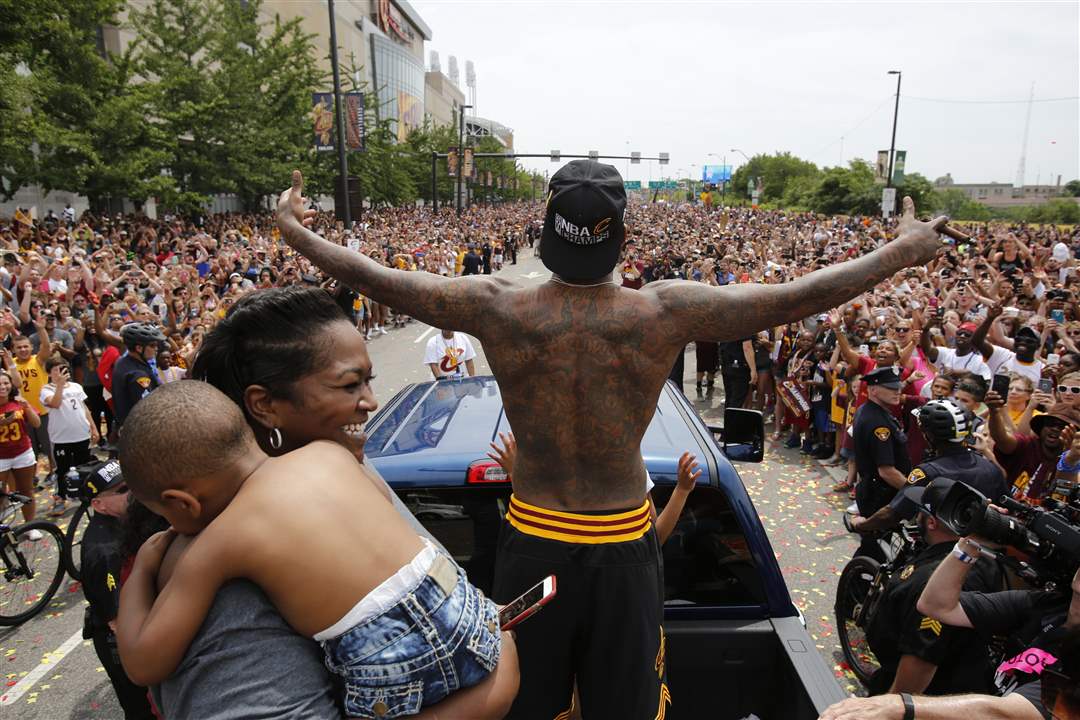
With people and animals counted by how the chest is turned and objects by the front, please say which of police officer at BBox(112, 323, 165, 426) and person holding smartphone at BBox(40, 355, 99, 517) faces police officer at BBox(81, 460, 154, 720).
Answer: the person holding smartphone

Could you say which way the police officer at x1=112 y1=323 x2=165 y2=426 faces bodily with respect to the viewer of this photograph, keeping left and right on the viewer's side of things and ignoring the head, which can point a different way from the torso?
facing to the right of the viewer

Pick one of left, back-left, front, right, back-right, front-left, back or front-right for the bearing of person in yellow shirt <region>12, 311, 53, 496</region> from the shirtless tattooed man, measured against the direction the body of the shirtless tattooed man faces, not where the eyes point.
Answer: front-left

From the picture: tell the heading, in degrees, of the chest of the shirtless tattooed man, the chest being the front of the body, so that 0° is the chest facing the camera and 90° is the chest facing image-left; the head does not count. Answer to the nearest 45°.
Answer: approximately 180°

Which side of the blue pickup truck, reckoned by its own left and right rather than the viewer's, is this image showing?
back

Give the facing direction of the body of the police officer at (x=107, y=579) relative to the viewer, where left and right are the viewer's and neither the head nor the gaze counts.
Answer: facing to the right of the viewer

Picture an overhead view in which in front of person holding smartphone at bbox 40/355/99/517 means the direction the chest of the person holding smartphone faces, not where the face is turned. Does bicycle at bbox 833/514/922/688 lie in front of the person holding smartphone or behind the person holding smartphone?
in front

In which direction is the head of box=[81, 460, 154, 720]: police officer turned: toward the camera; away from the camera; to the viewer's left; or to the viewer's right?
to the viewer's right

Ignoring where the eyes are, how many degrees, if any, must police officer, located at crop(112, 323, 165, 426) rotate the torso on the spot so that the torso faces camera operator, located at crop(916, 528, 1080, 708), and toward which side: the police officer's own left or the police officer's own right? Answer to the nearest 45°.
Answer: approximately 45° to the police officer's own right

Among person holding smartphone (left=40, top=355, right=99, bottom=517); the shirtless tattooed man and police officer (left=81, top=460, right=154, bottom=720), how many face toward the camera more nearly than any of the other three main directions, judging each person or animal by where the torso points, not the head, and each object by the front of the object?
1

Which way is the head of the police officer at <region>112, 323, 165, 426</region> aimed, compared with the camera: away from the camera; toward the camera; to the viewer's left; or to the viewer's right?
to the viewer's right

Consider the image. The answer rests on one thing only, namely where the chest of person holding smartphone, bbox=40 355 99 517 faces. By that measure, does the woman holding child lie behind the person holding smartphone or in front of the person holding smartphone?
in front

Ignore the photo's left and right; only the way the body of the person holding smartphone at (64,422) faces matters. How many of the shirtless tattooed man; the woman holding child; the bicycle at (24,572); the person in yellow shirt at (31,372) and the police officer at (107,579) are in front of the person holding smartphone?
4

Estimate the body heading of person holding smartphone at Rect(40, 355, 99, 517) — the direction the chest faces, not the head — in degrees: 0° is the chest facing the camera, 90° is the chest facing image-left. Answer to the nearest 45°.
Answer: approximately 0°

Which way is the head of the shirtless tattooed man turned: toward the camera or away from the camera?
away from the camera

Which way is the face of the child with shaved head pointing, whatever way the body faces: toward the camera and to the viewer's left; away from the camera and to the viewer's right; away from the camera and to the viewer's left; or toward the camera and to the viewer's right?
away from the camera and to the viewer's left

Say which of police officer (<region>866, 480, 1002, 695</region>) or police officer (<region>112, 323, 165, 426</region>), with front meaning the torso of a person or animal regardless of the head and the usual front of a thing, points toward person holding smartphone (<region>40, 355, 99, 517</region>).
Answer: police officer (<region>866, 480, 1002, 695</region>)
